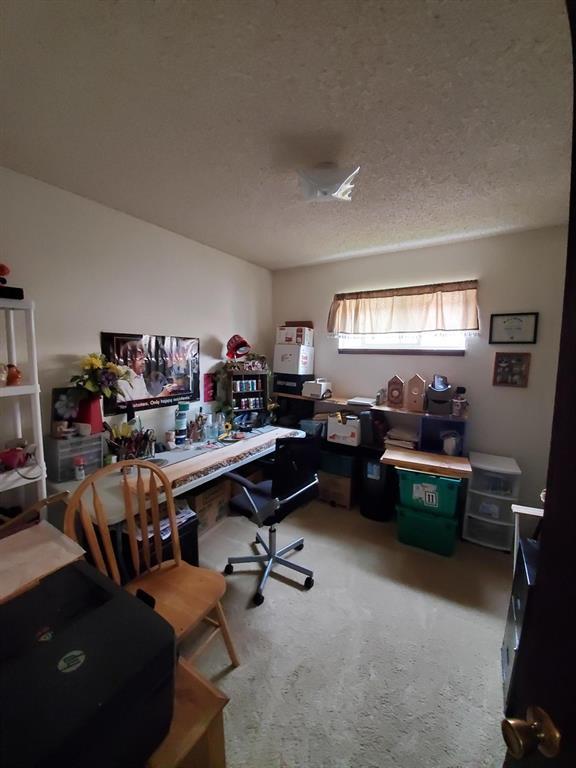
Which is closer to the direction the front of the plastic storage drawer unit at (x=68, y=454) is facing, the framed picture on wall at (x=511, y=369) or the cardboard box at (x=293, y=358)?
the framed picture on wall

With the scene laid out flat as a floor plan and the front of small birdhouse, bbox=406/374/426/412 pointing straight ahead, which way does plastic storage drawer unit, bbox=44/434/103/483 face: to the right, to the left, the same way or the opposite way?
to the left

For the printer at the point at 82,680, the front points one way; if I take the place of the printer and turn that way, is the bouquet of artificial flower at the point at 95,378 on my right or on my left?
on my left

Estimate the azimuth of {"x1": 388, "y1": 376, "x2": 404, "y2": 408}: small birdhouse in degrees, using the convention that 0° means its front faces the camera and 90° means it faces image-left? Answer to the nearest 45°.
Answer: approximately 0°

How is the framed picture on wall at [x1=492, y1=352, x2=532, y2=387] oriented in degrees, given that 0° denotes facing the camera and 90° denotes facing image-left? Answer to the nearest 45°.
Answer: approximately 0°

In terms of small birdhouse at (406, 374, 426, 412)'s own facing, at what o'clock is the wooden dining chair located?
The wooden dining chair is roughly at 1 o'clock from the small birdhouse.

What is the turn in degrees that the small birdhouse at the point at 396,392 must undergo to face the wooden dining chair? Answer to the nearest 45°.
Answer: approximately 45° to its right

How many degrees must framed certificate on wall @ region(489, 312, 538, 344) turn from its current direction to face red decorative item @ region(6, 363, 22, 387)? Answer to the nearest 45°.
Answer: approximately 45° to its right

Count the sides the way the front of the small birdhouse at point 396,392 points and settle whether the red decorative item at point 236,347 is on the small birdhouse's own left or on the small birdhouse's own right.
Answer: on the small birdhouse's own right

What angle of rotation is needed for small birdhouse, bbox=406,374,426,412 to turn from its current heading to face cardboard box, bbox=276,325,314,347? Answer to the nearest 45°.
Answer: approximately 90° to its right
